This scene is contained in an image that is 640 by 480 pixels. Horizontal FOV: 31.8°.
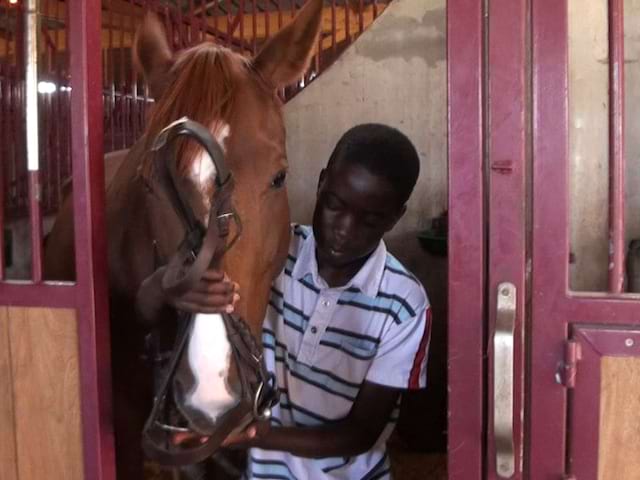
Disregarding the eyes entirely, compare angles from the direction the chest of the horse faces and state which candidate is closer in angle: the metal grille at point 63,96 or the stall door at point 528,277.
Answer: the stall door

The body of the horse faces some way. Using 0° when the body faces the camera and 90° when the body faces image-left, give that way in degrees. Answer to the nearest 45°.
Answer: approximately 0°

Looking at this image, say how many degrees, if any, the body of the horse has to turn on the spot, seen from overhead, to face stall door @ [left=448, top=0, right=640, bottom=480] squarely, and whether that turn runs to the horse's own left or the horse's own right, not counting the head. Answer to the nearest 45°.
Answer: approximately 45° to the horse's own left

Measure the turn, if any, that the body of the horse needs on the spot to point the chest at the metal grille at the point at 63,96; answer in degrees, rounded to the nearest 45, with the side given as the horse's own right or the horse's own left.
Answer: approximately 180°
